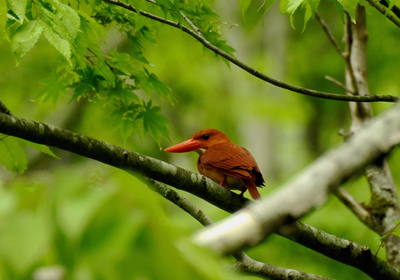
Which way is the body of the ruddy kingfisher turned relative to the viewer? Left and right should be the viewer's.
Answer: facing to the left of the viewer

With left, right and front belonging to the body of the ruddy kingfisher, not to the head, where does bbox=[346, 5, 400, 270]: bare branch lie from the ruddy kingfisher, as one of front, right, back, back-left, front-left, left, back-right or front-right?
back-right
